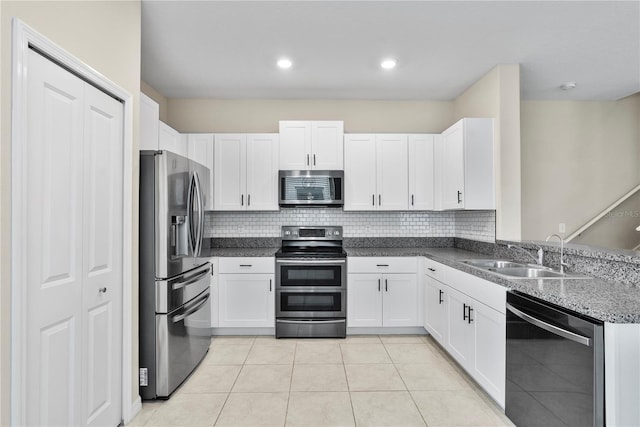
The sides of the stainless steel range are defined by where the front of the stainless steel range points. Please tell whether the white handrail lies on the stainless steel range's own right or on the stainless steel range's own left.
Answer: on the stainless steel range's own left

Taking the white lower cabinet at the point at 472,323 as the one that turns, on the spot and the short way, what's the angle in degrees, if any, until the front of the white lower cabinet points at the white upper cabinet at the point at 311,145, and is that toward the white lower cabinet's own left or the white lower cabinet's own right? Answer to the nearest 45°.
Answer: approximately 90° to the white lower cabinet's own right

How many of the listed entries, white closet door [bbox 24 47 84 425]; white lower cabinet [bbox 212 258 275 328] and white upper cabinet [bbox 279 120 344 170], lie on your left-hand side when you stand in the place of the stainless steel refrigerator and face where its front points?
2

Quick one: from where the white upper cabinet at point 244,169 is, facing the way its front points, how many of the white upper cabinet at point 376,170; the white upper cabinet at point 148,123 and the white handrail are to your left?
2

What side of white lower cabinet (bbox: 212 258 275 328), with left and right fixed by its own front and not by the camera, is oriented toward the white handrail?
left

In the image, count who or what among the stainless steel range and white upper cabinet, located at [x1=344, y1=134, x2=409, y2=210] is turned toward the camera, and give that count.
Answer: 2

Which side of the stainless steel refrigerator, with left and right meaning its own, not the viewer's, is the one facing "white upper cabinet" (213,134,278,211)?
left

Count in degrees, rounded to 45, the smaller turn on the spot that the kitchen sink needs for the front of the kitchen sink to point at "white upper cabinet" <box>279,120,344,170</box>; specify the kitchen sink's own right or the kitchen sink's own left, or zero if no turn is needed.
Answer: approximately 45° to the kitchen sink's own right

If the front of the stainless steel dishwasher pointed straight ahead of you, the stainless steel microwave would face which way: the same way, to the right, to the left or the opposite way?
to the left
